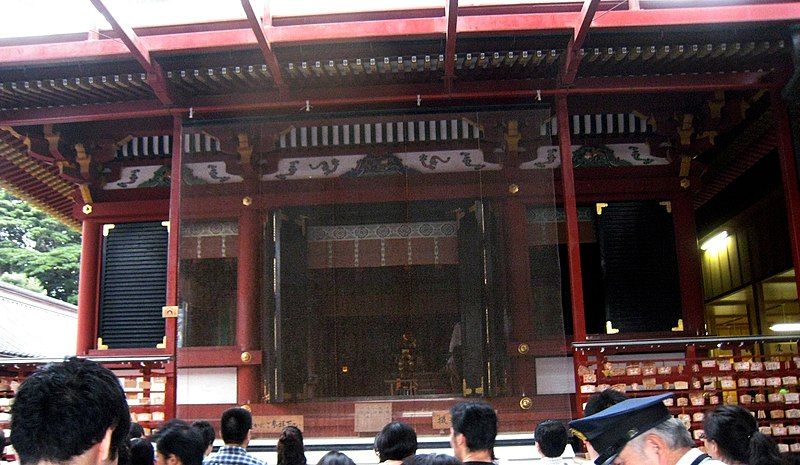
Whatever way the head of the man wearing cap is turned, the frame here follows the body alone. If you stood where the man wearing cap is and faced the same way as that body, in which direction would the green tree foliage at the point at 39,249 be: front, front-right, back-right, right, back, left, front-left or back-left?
front-right

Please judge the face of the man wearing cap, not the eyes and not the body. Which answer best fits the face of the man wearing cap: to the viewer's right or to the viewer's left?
to the viewer's left

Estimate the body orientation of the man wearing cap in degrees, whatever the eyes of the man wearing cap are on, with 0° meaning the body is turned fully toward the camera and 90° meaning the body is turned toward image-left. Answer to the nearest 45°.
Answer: approximately 90°
